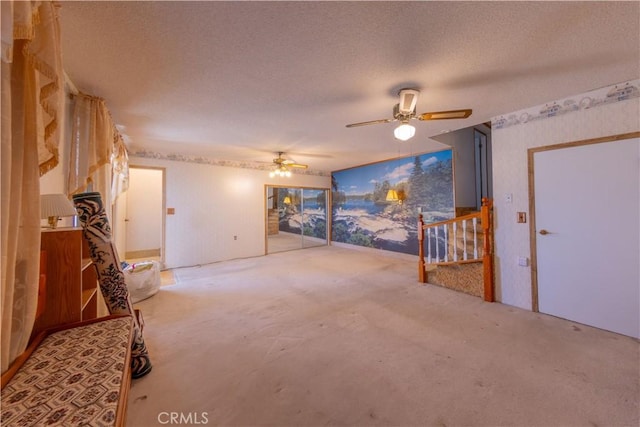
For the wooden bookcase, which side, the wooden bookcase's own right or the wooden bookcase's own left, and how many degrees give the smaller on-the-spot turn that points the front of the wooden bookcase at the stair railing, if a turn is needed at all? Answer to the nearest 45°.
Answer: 0° — it already faces it

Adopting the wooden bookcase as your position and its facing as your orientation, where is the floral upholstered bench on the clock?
The floral upholstered bench is roughly at 3 o'clock from the wooden bookcase.

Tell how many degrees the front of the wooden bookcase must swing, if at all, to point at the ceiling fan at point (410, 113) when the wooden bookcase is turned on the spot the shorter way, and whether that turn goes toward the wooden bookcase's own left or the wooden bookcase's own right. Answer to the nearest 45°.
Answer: approximately 45° to the wooden bookcase's own right

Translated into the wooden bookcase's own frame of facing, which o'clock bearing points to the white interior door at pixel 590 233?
The white interior door is roughly at 1 o'clock from the wooden bookcase.

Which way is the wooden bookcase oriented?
to the viewer's right

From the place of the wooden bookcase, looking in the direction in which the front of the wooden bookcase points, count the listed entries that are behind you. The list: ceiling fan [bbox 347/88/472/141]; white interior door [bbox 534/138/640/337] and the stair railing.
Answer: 0

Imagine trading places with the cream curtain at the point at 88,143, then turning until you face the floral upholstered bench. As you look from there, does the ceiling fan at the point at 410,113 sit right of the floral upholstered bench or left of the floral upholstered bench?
left
